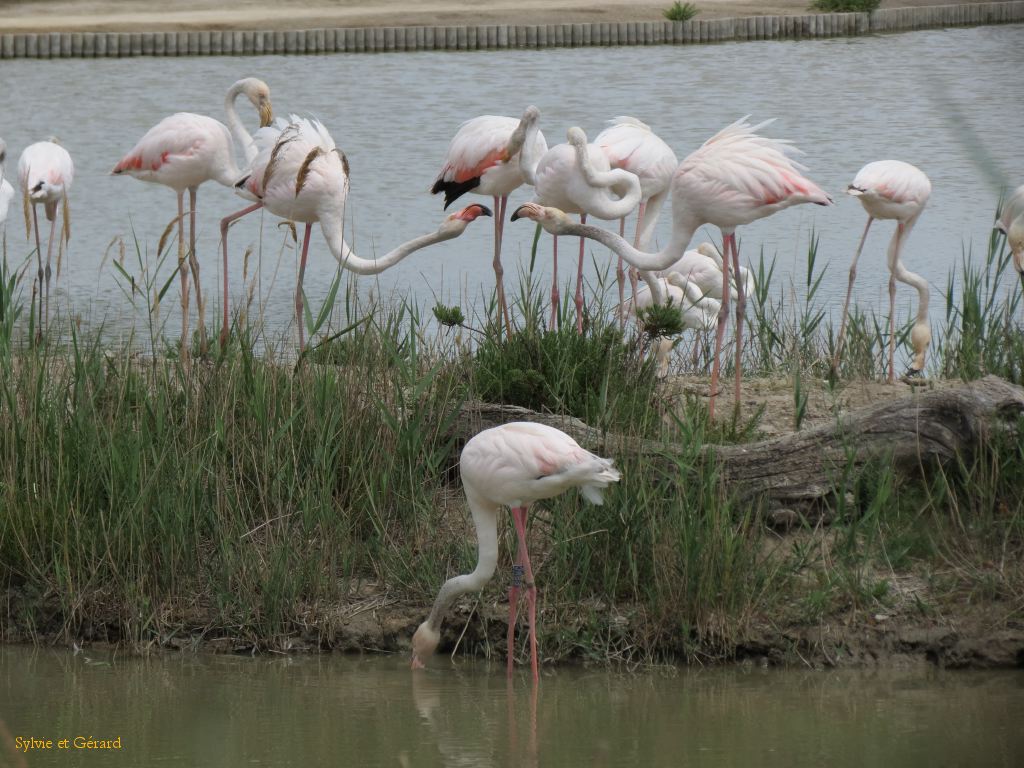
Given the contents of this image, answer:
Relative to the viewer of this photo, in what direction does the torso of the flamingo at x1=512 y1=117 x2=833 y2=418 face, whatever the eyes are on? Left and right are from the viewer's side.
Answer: facing to the left of the viewer

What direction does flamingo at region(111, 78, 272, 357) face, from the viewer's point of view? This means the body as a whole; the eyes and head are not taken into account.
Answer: to the viewer's right

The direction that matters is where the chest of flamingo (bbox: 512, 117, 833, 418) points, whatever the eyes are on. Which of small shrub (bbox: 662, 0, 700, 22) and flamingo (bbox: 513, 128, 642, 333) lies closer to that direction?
the flamingo

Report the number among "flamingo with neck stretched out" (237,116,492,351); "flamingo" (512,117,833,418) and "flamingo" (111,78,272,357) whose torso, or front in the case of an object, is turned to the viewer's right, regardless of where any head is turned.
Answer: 2

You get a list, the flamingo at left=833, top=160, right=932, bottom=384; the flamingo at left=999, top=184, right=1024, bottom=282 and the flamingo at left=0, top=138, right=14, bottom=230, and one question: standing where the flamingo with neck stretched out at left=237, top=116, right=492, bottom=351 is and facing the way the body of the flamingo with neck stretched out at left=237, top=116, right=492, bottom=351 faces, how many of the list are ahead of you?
2

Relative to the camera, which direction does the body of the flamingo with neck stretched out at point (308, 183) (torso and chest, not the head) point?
to the viewer's right

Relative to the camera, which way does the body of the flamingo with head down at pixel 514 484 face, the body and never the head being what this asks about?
to the viewer's left

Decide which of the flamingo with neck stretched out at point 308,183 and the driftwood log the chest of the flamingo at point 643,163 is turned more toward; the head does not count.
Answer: the driftwood log
